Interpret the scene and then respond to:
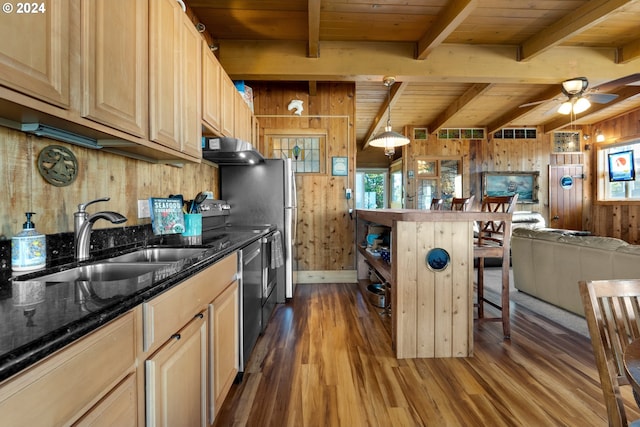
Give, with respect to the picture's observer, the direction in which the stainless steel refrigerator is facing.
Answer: facing to the right of the viewer

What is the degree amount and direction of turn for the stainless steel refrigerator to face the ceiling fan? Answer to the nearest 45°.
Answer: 0° — it already faces it

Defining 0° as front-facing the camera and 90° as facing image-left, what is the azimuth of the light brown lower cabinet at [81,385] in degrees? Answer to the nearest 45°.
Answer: approximately 270°
